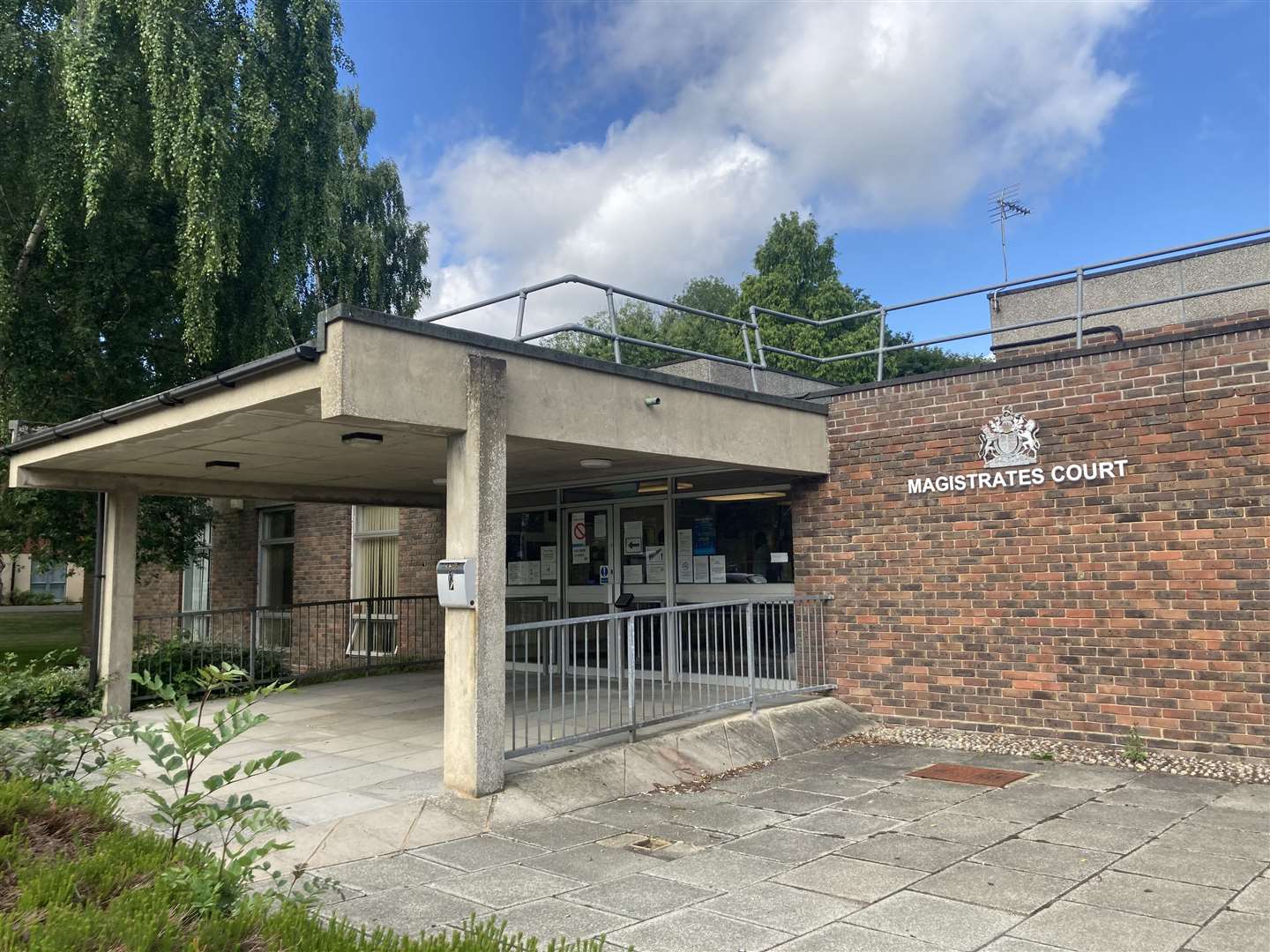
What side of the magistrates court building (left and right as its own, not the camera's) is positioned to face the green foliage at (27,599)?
right

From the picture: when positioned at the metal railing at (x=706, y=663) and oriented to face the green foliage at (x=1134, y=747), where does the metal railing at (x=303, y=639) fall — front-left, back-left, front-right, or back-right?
back-left

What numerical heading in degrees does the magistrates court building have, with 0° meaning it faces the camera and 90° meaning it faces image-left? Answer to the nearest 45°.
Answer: approximately 45°

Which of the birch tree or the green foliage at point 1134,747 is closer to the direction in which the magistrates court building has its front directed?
the birch tree

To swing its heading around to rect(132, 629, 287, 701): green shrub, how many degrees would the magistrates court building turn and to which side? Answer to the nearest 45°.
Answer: approximately 90° to its right

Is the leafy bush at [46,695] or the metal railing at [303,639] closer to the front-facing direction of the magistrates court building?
the leafy bush

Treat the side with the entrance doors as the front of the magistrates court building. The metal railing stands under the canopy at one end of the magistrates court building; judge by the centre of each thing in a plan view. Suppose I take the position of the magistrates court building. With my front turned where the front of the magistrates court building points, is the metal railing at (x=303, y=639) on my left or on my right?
on my right
